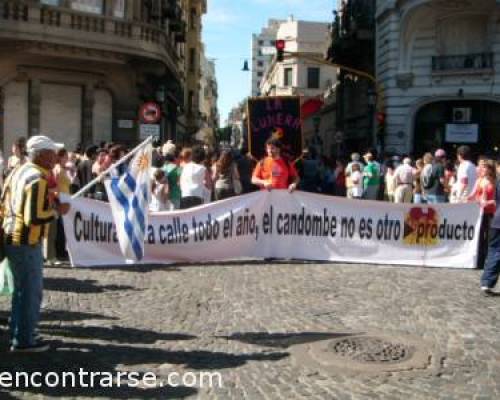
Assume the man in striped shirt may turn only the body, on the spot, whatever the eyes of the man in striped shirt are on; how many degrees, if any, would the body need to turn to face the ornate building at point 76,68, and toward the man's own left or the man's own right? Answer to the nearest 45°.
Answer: approximately 90° to the man's own left

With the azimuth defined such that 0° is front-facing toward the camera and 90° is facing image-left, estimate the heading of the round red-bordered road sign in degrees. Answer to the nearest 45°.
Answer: approximately 0°

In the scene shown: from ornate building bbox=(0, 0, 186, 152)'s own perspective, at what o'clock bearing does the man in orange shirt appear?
The man in orange shirt is roughly at 1 o'clock from the ornate building.

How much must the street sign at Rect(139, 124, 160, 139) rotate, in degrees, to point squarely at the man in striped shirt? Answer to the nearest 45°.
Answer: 0° — it already faces them

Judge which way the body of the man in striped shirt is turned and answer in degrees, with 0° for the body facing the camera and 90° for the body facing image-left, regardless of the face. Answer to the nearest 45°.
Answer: approximately 270°

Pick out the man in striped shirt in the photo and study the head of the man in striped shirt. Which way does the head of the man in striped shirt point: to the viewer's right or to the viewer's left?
to the viewer's right

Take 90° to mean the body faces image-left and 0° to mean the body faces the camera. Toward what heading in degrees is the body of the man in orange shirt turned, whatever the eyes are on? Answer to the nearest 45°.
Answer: approximately 0°
